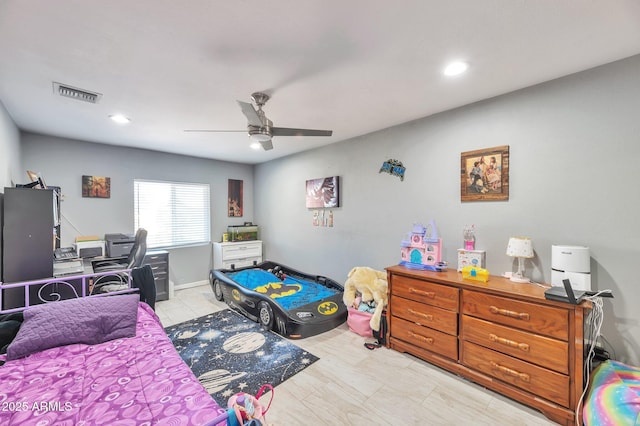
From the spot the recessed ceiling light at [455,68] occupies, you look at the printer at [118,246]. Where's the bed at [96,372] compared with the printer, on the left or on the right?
left

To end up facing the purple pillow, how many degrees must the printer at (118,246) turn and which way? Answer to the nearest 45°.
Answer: approximately 45° to its right

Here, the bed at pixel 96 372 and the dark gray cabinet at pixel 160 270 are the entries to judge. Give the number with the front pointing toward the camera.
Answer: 2

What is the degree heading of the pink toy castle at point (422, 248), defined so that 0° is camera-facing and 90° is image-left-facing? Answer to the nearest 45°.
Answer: approximately 45°

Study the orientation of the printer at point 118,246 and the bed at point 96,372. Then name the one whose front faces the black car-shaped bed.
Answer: the printer

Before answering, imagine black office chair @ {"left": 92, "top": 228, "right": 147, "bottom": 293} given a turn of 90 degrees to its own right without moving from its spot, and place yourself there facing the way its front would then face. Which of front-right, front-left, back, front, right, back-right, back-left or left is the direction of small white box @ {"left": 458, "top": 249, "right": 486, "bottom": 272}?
back-right

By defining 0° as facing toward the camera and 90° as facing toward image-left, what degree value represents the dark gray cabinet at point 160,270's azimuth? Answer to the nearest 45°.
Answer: approximately 0°

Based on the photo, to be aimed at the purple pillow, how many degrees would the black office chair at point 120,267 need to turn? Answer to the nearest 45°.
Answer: approximately 90° to its left

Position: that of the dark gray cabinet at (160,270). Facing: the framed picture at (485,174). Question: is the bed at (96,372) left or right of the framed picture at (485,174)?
right

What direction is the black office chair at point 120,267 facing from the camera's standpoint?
to the viewer's left
